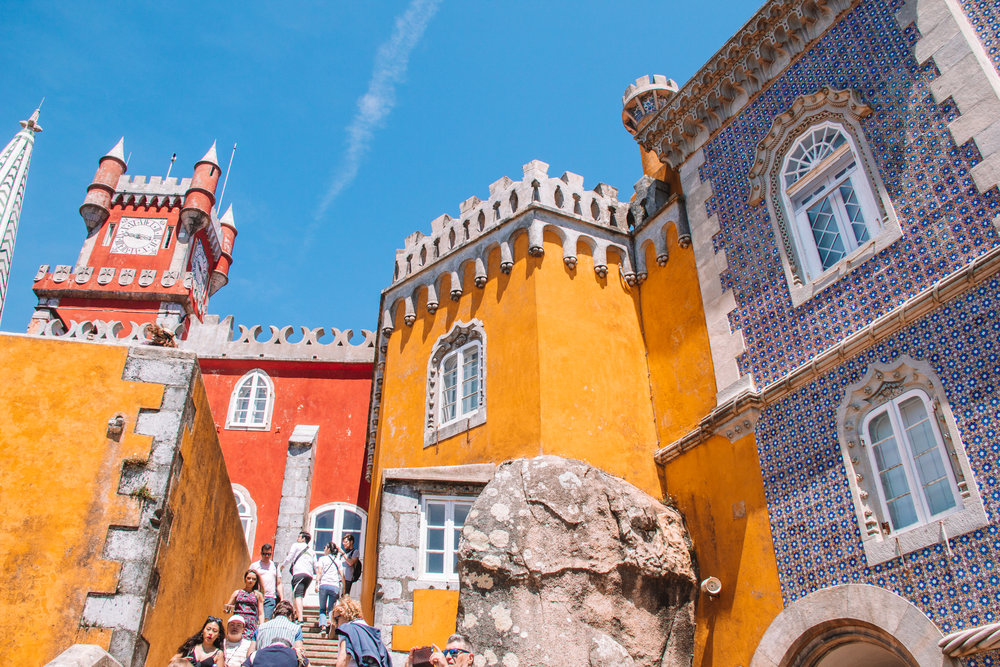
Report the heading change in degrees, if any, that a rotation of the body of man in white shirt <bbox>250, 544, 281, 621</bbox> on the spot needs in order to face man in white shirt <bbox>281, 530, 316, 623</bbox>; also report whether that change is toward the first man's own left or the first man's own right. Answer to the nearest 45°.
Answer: approximately 135° to the first man's own left

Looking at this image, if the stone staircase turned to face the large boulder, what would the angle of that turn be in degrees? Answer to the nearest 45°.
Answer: approximately 45° to its left

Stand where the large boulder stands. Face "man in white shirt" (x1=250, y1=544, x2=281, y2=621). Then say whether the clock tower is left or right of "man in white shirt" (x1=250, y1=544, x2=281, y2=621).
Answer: right

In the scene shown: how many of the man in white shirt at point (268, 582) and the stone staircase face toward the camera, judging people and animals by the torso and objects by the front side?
2

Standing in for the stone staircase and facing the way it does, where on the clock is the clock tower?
The clock tower is roughly at 5 o'clock from the stone staircase.

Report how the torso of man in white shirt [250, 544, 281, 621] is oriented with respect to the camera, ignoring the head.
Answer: toward the camera
